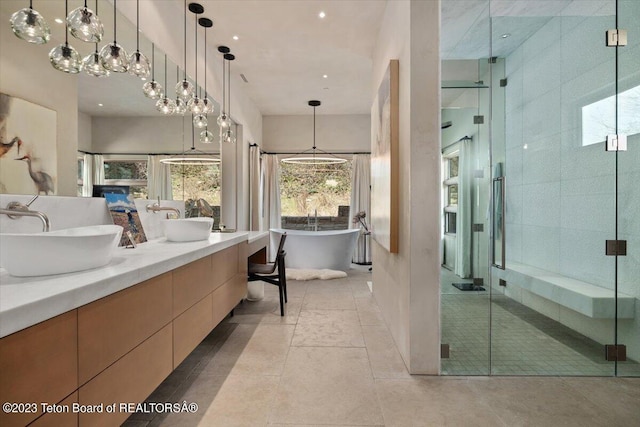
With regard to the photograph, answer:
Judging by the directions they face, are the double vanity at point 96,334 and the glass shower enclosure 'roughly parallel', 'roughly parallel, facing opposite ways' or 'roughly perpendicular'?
roughly perpendicular

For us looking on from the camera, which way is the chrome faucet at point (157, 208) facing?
facing to the right of the viewer

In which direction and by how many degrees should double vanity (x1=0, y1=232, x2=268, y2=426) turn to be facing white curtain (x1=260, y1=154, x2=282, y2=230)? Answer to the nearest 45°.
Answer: approximately 90° to its left

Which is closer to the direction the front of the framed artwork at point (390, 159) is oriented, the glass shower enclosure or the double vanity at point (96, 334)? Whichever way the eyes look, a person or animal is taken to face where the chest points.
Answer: the double vanity

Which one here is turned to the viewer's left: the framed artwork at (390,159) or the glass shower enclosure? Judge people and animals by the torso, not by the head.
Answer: the framed artwork

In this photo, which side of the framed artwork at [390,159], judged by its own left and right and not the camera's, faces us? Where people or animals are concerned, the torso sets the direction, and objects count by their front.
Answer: left

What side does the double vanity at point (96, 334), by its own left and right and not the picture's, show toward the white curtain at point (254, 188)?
left
